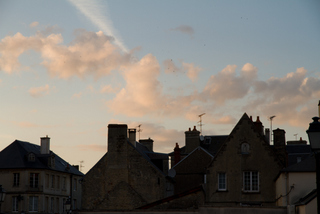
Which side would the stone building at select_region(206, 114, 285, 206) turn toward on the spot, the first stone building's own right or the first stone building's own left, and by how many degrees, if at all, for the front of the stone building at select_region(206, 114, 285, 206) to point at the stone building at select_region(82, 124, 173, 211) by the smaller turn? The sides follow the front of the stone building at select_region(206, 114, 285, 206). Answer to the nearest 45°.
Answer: approximately 135° to the first stone building's own right

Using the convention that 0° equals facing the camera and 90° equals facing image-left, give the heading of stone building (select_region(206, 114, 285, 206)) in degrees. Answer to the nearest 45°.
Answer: approximately 0°
